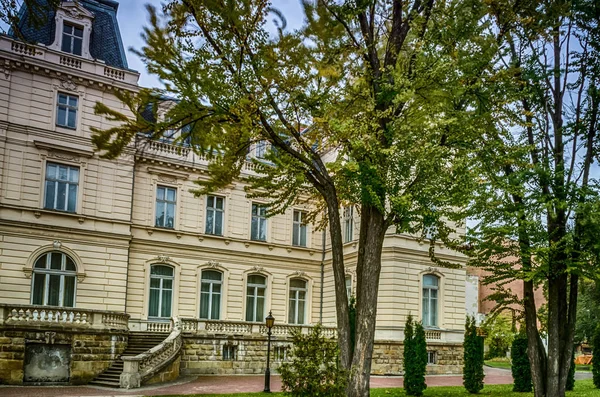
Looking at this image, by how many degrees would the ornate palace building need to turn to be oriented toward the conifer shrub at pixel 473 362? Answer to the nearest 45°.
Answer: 0° — it already faces it

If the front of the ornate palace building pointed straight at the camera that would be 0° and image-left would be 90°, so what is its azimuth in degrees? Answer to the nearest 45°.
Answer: approximately 315°

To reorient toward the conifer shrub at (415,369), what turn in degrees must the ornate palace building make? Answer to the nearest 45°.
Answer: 0° — it already faces it

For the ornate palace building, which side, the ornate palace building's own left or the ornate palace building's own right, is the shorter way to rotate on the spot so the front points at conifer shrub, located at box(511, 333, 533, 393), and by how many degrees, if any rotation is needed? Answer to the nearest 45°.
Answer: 0° — it already faces it

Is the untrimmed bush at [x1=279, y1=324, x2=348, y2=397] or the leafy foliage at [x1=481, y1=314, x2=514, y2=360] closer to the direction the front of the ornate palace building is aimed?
the untrimmed bush

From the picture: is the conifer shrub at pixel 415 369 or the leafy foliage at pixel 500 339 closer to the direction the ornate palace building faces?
the conifer shrub

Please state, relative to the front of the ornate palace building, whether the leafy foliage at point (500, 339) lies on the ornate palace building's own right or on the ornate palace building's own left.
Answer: on the ornate palace building's own left

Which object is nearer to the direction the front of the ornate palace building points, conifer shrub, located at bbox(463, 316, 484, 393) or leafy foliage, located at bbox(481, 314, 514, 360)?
the conifer shrub

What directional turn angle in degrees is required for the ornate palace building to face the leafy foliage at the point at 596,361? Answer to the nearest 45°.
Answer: approximately 45° to its left

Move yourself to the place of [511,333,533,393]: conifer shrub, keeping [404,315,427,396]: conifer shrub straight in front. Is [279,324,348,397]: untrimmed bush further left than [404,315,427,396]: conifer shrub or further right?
left
